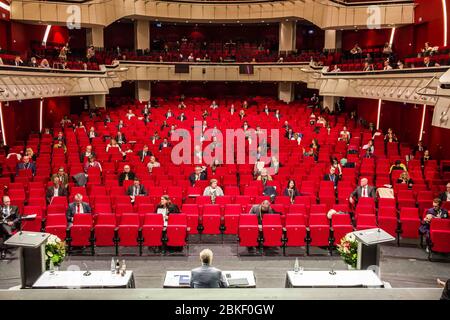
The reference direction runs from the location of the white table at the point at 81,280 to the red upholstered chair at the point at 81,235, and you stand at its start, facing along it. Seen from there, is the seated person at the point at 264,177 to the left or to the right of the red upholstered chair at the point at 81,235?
right

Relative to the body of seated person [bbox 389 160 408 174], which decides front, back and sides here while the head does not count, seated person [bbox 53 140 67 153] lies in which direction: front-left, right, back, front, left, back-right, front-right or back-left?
right

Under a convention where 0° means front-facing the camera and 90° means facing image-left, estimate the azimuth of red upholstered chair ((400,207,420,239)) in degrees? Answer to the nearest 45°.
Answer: approximately 0°

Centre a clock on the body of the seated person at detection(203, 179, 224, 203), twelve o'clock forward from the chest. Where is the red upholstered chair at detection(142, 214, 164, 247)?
The red upholstered chair is roughly at 1 o'clock from the seated person.

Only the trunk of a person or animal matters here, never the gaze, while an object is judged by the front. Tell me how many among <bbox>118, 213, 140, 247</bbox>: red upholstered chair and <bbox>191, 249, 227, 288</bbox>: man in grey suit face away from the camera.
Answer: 1

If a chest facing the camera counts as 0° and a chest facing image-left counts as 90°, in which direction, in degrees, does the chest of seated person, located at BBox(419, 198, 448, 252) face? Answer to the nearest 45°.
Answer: approximately 45°

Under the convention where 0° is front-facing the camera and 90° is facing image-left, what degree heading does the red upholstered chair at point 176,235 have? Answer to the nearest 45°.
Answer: approximately 0°

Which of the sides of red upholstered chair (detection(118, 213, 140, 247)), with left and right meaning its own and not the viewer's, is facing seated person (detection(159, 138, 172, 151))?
back

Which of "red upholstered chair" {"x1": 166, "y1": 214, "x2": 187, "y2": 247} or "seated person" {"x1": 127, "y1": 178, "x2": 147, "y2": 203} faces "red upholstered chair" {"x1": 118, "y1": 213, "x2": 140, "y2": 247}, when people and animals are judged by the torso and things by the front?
the seated person
